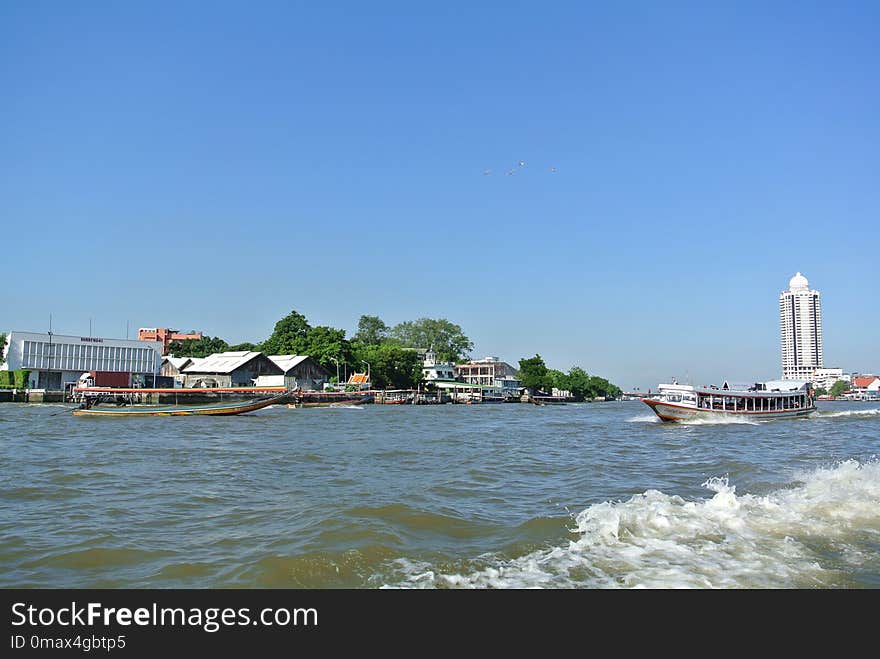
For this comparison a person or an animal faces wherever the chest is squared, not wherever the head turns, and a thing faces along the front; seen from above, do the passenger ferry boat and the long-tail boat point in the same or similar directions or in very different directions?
very different directions

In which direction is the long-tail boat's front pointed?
to the viewer's right

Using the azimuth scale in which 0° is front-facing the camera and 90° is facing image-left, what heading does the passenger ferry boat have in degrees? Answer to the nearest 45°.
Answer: approximately 45°

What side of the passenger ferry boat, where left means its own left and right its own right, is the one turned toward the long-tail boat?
front

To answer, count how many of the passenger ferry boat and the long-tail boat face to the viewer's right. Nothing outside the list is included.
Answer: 1

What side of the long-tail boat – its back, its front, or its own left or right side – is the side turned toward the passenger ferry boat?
front
